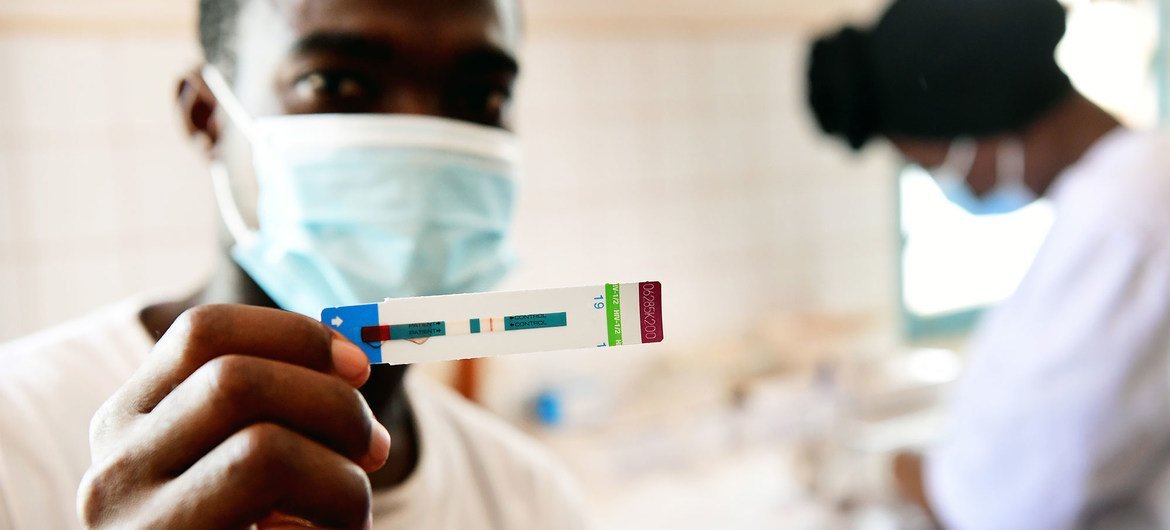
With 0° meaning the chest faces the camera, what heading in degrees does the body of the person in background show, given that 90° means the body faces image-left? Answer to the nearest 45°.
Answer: approximately 90°

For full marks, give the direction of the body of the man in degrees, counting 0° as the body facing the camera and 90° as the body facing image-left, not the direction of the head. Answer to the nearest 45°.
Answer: approximately 315°

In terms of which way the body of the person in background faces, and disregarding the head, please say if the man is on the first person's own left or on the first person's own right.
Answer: on the first person's own left

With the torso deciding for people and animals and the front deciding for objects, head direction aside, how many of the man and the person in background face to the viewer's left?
1

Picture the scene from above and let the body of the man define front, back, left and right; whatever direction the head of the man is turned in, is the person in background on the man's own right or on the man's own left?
on the man's own left
